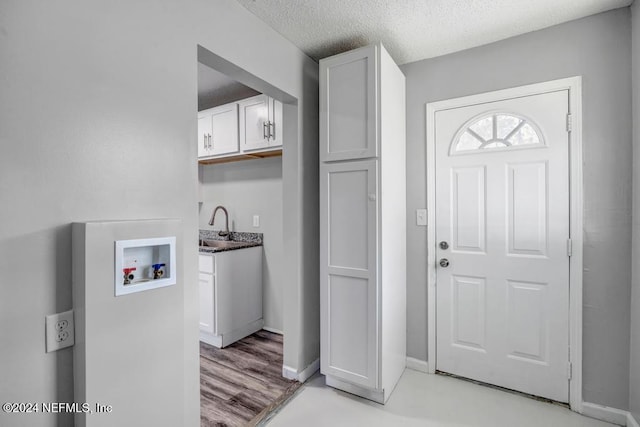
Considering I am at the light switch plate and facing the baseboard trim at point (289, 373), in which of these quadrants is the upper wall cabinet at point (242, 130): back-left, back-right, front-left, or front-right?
front-right

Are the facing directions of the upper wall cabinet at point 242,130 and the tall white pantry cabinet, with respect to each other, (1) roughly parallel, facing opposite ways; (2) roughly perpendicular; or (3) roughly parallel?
roughly parallel

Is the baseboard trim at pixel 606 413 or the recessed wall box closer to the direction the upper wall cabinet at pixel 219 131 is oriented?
the recessed wall box

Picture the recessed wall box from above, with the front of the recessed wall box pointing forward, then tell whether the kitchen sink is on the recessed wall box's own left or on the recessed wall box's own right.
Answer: on the recessed wall box's own left

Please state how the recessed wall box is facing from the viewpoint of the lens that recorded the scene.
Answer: facing the viewer and to the right of the viewer

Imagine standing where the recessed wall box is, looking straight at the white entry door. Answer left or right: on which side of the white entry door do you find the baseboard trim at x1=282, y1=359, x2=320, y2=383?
left

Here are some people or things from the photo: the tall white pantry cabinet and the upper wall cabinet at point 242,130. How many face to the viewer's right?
0

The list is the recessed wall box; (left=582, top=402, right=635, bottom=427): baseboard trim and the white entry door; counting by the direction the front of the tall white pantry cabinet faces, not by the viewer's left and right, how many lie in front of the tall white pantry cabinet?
1

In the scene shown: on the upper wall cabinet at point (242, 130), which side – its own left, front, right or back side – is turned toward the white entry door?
left

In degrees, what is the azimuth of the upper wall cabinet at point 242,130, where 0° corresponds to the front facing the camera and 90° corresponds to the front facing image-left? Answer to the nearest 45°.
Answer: approximately 45°

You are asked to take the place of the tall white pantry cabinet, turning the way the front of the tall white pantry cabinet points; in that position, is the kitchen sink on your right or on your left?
on your right

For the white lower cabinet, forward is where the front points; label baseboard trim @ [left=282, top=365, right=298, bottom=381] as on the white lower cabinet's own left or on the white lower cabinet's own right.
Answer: on the white lower cabinet's own left

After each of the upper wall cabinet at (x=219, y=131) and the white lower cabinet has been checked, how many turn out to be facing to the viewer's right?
0
